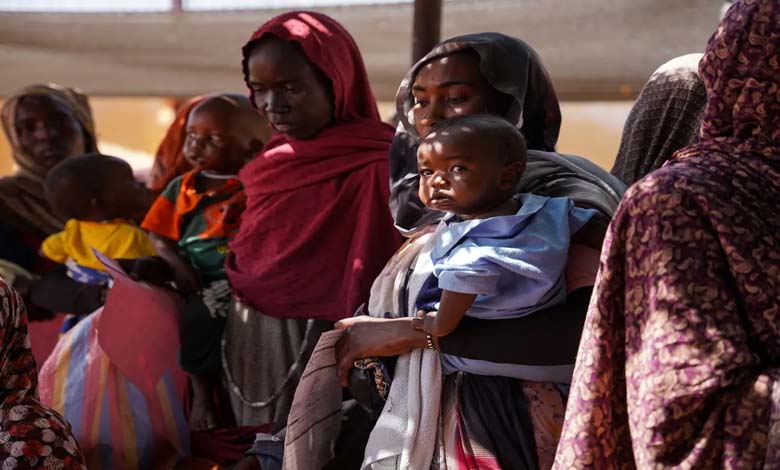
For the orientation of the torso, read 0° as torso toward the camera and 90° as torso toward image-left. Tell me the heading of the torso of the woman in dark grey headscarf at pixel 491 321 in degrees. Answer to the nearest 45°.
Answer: approximately 45°

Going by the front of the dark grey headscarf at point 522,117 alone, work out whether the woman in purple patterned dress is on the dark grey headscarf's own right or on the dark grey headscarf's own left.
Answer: on the dark grey headscarf's own left

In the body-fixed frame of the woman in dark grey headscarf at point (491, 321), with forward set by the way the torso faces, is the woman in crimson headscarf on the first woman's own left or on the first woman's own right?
on the first woman's own right

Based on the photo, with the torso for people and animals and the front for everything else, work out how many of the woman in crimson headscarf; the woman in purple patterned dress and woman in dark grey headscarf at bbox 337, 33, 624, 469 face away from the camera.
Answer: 1

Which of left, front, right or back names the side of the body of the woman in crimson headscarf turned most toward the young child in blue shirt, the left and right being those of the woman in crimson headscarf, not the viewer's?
left

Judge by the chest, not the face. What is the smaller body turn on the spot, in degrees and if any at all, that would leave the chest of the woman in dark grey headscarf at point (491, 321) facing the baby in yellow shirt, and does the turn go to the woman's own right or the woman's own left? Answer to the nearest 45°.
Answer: approximately 90° to the woman's own right

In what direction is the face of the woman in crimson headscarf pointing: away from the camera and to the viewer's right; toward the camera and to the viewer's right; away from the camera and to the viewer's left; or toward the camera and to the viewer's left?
toward the camera and to the viewer's left

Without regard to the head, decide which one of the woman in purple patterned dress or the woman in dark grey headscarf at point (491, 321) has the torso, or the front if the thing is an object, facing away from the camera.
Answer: the woman in purple patterned dress

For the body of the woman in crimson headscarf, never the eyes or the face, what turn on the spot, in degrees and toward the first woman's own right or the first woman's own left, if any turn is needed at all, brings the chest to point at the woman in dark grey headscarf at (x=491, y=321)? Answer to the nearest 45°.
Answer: approximately 90° to the first woman's own left

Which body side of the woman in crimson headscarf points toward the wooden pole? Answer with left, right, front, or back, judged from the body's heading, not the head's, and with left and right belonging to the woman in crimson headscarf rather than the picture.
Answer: back

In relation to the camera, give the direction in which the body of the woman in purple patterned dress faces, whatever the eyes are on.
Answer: away from the camera

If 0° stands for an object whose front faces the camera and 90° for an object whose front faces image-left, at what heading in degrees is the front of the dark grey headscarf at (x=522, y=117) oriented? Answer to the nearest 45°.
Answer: approximately 45°

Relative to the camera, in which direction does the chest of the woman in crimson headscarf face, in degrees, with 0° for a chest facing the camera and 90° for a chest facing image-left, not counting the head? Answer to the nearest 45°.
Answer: approximately 45°

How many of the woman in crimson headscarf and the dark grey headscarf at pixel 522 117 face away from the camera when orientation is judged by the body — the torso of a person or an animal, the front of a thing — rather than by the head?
0

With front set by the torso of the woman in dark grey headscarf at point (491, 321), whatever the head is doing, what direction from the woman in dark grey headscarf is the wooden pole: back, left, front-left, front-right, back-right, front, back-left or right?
back-right
